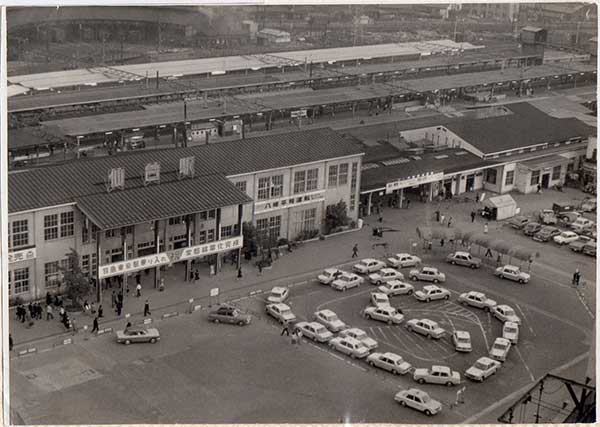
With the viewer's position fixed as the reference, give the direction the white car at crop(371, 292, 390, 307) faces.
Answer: facing the viewer and to the right of the viewer

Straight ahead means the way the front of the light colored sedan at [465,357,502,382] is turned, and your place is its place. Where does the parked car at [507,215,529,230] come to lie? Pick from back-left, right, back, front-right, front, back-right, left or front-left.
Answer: back-right
